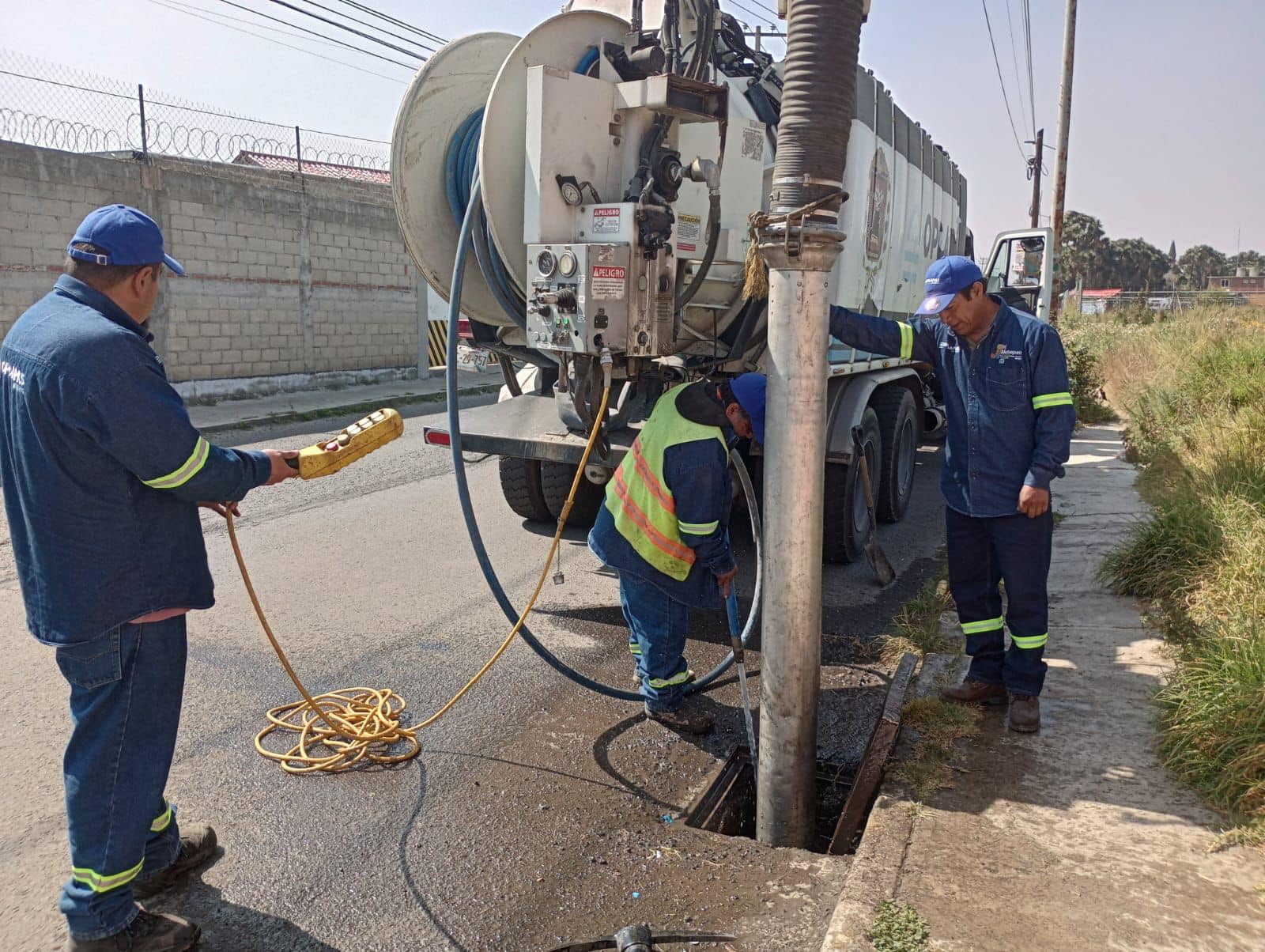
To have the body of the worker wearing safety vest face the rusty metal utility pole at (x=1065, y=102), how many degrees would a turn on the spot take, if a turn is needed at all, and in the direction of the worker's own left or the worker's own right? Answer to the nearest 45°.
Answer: approximately 45° to the worker's own left

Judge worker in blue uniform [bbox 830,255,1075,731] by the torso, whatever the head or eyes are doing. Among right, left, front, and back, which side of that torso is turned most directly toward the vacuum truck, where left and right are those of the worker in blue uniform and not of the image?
right

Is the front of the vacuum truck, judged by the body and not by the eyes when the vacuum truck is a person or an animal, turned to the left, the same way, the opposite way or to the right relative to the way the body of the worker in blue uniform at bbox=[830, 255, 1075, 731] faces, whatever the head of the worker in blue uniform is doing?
the opposite way

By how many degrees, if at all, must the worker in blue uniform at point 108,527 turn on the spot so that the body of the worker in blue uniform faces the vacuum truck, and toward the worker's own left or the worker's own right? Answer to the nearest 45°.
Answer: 0° — they already face it

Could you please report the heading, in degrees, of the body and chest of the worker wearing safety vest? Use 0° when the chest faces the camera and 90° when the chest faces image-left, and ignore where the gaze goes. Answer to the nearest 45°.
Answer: approximately 270°

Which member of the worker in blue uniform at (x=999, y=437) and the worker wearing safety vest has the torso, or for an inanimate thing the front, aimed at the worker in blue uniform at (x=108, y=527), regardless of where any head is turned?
the worker in blue uniform at (x=999, y=437)

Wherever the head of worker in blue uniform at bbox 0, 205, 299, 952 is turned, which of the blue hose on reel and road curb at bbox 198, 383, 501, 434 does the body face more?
the blue hose on reel

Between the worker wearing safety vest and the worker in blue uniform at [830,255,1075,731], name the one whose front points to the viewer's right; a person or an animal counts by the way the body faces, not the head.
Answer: the worker wearing safety vest

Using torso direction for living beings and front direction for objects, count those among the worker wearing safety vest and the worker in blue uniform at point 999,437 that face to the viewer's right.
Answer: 1

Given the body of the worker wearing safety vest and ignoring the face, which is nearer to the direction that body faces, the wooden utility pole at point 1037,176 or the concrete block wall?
the wooden utility pole

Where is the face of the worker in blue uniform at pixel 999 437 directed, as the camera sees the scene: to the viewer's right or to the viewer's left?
to the viewer's left

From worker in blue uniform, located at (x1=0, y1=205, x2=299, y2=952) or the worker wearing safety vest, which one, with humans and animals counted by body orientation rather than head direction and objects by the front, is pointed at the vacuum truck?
the worker in blue uniform
